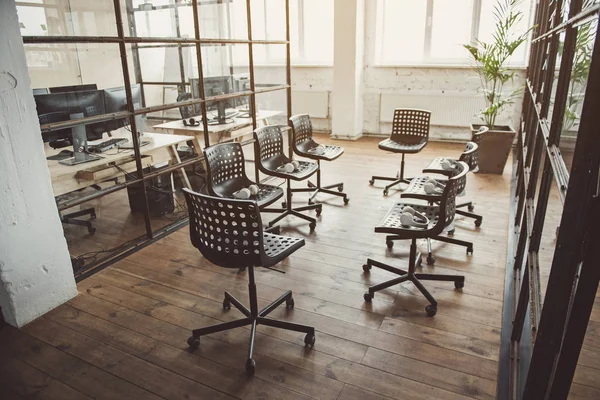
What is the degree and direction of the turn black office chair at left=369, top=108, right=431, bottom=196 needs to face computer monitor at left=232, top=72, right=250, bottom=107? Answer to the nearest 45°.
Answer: approximately 45° to its right

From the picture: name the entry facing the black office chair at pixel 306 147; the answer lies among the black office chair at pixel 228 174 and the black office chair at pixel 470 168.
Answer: the black office chair at pixel 470 168

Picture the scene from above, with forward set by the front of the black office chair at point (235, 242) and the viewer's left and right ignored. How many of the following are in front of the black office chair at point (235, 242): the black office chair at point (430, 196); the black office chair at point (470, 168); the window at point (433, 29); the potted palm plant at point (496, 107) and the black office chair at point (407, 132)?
5

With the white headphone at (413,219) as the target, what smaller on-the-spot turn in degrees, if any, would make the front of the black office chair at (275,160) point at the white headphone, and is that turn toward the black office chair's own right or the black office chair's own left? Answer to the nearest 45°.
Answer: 0° — it already faces it

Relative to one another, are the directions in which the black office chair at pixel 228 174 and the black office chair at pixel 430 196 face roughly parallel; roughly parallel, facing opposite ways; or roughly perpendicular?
roughly parallel, facing opposite ways

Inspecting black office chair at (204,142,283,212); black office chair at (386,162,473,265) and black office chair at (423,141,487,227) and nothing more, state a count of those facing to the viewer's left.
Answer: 2

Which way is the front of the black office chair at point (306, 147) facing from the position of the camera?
facing the viewer and to the right of the viewer

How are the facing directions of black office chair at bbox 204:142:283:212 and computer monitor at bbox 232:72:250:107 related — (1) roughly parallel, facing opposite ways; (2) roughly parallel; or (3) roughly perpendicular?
roughly parallel, facing opposite ways

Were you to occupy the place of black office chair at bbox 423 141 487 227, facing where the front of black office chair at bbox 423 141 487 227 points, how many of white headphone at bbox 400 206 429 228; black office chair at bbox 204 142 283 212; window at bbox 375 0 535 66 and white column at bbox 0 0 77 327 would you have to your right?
1

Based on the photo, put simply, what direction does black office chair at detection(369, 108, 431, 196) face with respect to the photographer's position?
facing the viewer and to the left of the viewer

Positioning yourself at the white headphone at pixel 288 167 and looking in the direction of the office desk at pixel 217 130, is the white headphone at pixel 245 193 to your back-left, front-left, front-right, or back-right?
back-left

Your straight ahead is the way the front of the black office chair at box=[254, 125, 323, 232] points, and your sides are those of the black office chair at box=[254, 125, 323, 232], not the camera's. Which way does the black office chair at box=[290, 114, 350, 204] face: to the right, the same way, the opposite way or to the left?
the same way

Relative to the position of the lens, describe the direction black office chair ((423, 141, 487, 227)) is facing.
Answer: facing to the left of the viewer

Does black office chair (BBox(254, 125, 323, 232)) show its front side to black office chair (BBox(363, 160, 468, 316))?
yes

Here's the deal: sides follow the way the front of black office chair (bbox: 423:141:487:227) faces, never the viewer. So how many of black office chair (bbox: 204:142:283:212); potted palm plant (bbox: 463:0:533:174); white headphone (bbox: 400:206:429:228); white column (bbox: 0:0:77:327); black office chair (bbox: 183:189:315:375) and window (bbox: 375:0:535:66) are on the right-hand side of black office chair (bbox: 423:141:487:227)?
2

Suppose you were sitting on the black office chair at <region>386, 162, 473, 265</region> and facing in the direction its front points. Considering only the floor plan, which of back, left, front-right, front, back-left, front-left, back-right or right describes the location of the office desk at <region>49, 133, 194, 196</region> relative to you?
front

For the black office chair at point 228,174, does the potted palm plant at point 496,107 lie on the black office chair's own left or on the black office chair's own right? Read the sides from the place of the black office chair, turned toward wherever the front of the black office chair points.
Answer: on the black office chair's own left
